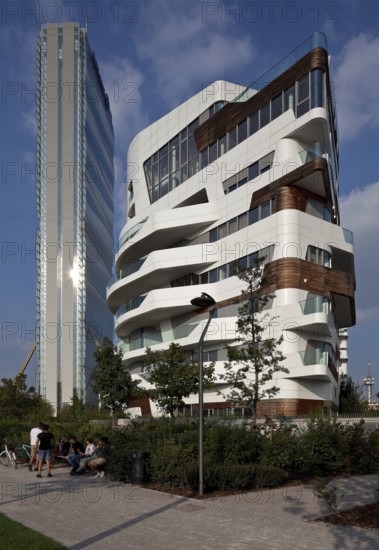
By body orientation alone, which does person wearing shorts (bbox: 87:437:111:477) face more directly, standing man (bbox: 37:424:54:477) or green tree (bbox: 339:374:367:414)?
the standing man

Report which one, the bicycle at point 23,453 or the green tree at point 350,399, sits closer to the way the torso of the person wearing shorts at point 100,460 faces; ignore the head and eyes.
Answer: the bicycle

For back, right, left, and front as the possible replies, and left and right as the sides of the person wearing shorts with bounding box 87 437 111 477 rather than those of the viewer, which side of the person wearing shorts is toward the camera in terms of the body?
left

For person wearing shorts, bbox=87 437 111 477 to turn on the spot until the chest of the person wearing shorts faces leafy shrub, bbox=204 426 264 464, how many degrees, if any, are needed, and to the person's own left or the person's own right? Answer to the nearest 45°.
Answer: approximately 135° to the person's own left

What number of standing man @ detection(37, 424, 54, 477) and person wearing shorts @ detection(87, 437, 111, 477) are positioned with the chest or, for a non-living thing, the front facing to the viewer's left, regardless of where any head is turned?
1
